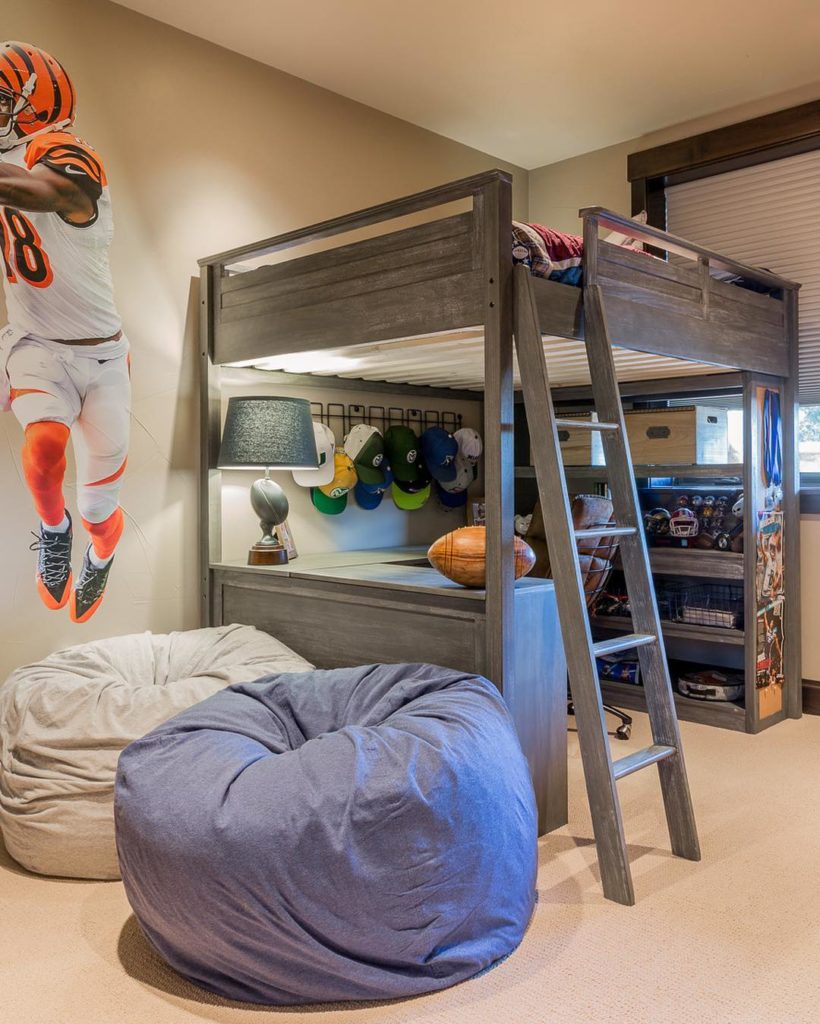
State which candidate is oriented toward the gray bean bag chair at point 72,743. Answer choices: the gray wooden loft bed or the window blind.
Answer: the window blind

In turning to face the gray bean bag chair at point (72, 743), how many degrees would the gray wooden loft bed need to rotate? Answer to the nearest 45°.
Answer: approximately 90° to its right

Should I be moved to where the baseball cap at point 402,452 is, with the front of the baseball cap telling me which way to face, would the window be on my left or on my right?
on my left

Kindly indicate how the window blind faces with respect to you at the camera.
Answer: facing the viewer and to the left of the viewer

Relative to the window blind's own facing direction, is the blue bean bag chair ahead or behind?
ahead

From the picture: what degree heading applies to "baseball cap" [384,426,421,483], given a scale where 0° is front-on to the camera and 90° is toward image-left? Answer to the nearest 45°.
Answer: approximately 315°

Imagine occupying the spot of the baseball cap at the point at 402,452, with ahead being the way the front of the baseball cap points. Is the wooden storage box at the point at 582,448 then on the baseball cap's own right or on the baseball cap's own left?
on the baseball cap's own left

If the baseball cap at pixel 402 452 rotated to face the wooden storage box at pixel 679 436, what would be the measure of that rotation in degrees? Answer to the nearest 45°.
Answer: approximately 45° to its left

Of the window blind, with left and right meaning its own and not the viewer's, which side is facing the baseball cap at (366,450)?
front
